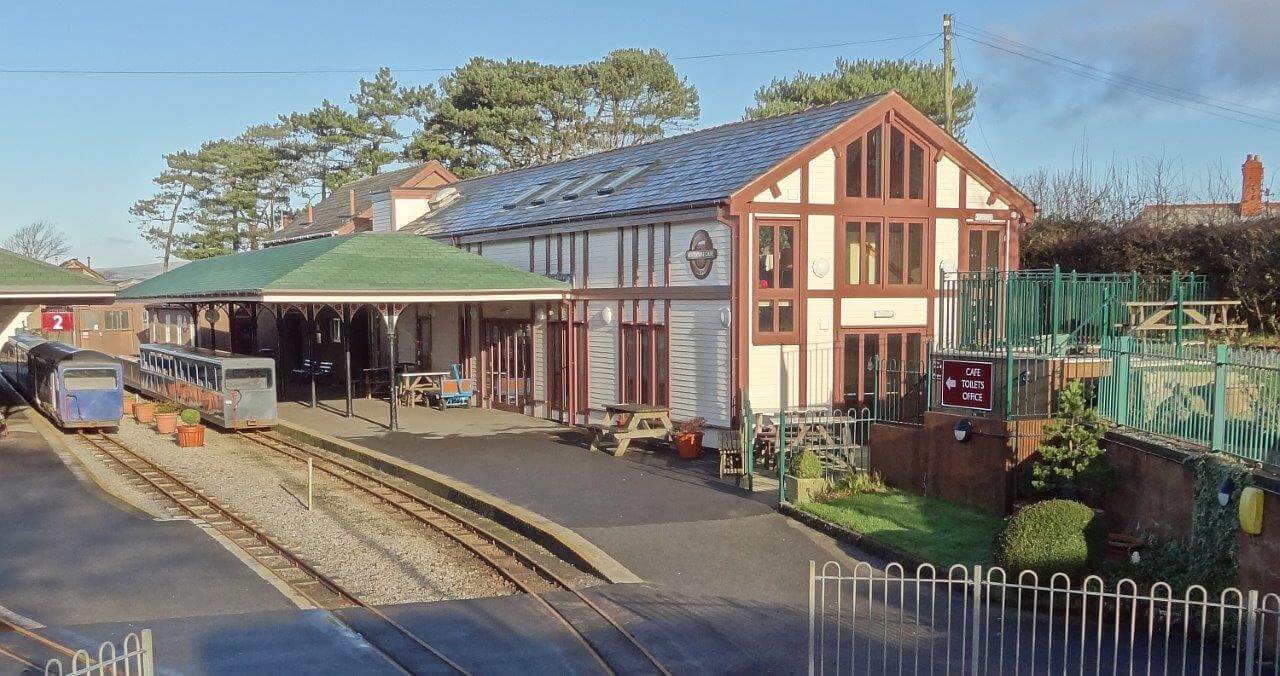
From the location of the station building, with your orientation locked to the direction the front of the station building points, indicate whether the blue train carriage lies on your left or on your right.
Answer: on your right

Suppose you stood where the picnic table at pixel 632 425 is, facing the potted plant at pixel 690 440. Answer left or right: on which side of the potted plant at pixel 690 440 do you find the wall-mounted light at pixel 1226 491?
right

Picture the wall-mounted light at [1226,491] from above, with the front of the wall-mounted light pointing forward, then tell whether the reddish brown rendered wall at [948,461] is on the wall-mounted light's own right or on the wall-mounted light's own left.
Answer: on the wall-mounted light's own right

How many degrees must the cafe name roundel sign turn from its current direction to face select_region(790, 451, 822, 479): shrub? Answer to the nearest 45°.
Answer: approximately 45° to its left

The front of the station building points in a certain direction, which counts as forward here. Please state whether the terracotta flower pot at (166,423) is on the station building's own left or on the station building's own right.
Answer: on the station building's own right

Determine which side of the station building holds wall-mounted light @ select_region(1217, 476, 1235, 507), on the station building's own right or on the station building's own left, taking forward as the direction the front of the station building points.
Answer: on the station building's own left

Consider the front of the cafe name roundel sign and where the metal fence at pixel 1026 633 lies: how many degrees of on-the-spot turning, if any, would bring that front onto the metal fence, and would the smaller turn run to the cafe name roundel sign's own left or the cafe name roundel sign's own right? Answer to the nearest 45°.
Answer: approximately 45° to the cafe name roundel sign's own left

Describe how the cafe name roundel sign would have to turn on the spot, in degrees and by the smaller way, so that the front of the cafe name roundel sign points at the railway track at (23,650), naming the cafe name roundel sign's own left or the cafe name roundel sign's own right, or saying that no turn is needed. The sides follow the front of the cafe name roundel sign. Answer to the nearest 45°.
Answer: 0° — it already faces it
